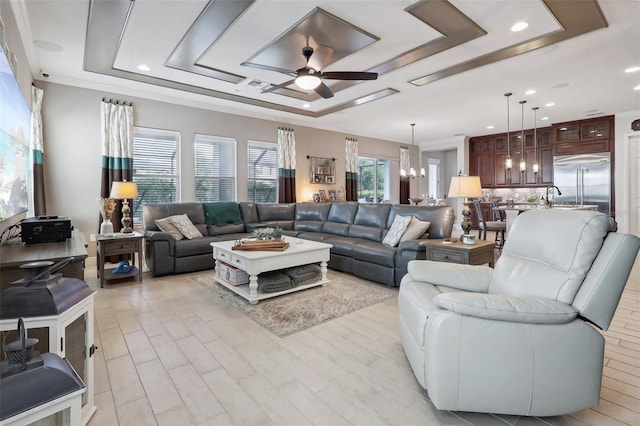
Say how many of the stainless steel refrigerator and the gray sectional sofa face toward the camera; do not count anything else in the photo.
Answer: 2

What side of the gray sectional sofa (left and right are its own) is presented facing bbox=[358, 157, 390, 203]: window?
back

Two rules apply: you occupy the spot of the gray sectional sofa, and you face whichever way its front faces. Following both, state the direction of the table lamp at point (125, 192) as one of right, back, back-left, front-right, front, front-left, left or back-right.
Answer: right

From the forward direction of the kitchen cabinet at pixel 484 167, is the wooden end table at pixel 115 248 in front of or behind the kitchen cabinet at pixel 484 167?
in front

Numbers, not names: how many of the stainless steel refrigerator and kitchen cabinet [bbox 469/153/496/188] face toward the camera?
2

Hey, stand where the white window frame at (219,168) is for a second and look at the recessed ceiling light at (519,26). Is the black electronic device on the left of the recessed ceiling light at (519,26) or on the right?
right

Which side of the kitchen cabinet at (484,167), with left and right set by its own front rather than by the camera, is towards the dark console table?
front

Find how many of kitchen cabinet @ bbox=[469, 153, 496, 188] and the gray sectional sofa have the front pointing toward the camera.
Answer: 2

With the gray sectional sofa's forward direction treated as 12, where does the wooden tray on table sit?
The wooden tray on table is roughly at 1 o'clock from the gray sectional sofa.

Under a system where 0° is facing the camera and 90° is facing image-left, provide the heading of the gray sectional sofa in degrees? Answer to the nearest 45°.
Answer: approximately 0°

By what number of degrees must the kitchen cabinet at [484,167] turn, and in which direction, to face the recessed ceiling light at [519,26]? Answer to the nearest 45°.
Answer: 0° — it already faces it
